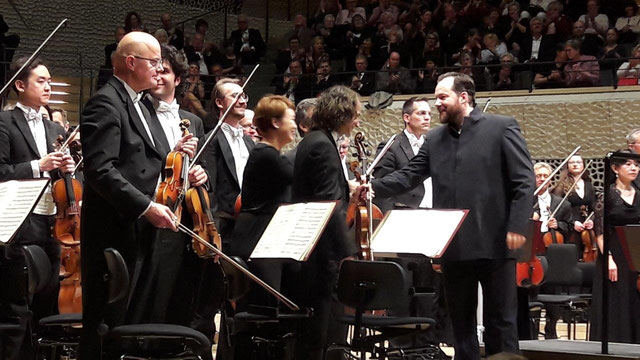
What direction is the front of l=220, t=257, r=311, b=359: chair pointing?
to the viewer's right

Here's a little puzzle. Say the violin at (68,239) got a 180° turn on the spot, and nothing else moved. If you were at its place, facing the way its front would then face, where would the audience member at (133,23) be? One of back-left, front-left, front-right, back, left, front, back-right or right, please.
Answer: front

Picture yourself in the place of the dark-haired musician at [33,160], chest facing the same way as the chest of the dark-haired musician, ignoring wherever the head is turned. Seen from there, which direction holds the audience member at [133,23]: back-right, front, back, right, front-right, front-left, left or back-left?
back-left

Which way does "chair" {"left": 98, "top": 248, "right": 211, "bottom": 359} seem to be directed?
to the viewer's right

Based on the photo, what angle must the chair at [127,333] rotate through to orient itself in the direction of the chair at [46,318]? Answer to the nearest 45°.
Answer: approximately 135° to its left

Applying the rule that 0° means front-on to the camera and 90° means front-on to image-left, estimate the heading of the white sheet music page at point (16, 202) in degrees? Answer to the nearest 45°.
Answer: approximately 0°

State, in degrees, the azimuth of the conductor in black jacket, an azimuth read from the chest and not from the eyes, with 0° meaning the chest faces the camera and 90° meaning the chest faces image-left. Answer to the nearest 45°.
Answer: approximately 45°

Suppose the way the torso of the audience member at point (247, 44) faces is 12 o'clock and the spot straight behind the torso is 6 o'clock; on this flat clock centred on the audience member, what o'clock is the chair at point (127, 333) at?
The chair is roughly at 12 o'clock from the audience member.

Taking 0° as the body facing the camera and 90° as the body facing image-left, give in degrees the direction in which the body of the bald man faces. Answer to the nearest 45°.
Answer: approximately 315°

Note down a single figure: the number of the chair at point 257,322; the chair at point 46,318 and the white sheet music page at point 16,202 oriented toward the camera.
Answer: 1

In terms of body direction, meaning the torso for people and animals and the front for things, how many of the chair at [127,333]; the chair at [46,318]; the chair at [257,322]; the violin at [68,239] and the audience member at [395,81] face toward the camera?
2

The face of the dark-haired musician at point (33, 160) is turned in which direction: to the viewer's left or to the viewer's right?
to the viewer's right
